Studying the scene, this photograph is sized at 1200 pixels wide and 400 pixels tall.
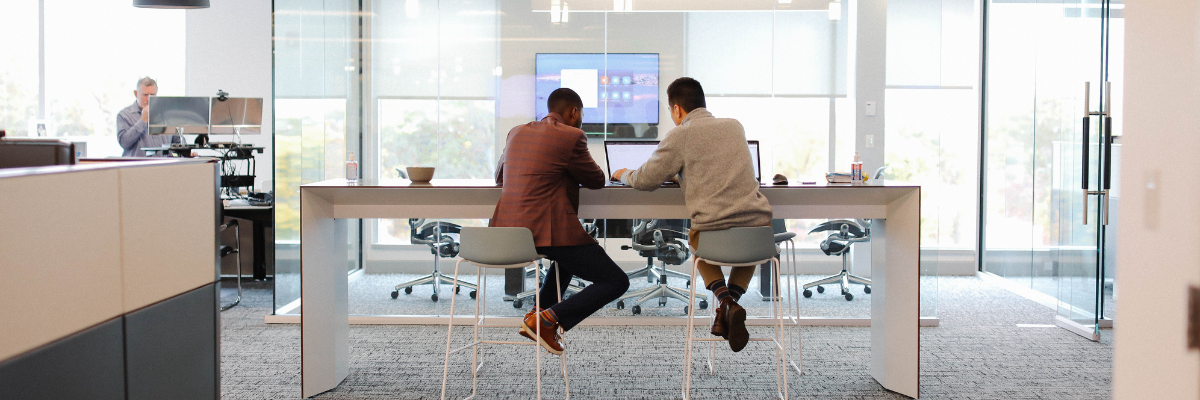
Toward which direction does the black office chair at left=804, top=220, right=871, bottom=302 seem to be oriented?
to the viewer's left

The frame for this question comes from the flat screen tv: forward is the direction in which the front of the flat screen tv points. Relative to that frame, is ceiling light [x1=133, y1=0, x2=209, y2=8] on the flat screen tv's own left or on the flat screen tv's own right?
on the flat screen tv's own right

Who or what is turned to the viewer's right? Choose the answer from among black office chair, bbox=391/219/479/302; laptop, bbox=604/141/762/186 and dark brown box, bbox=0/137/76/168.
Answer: the black office chair

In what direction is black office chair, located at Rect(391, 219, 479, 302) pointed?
to the viewer's right

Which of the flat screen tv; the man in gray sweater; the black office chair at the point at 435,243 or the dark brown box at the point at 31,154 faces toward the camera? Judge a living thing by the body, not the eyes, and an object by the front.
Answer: the flat screen tv

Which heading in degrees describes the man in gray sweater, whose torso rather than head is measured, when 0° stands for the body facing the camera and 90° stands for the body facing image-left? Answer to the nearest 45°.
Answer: approximately 135°

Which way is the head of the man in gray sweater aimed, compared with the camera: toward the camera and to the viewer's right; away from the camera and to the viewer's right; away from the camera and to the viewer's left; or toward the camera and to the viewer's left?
away from the camera and to the viewer's left
